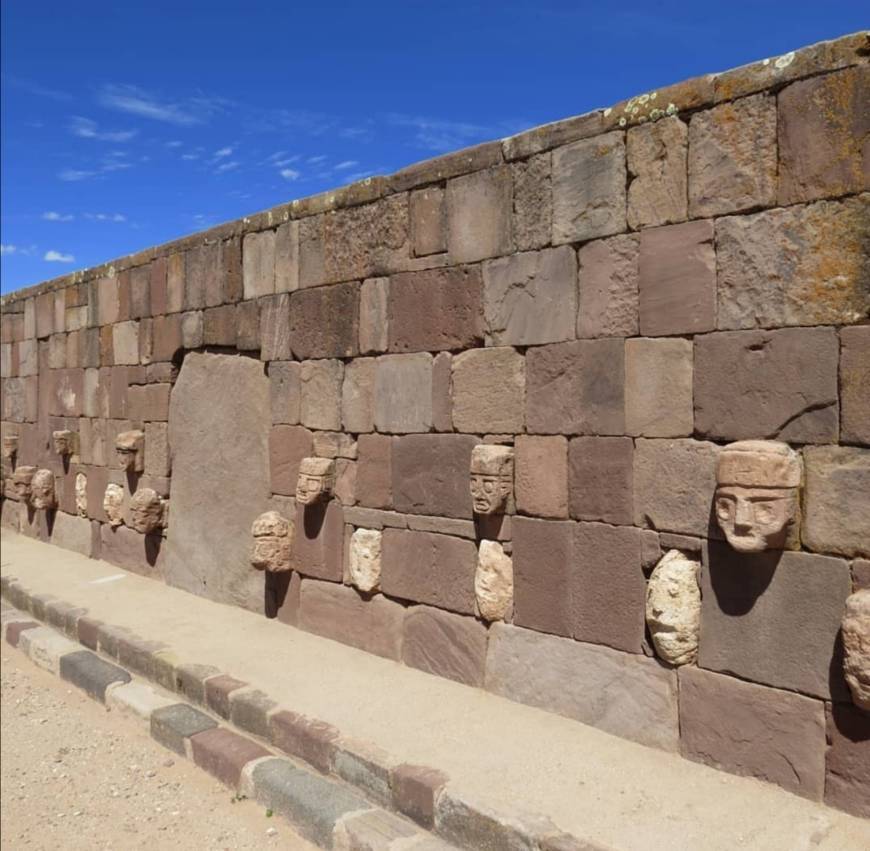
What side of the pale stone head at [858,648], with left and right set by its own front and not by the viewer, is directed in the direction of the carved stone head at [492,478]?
right

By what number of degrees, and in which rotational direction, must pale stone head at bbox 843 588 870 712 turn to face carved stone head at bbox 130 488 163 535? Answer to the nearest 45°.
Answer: approximately 45° to its right

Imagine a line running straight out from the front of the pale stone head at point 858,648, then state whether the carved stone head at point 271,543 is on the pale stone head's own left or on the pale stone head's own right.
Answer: on the pale stone head's own right

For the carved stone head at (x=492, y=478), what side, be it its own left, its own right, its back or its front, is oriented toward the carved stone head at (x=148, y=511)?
right

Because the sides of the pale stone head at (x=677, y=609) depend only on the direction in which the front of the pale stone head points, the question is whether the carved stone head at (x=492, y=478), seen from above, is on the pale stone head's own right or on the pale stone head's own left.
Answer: on the pale stone head's own right

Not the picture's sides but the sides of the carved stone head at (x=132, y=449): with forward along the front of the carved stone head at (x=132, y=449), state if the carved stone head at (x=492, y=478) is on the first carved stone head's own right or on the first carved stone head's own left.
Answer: on the first carved stone head's own left

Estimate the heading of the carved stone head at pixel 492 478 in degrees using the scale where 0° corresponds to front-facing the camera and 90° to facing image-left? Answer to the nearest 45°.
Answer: approximately 45°
